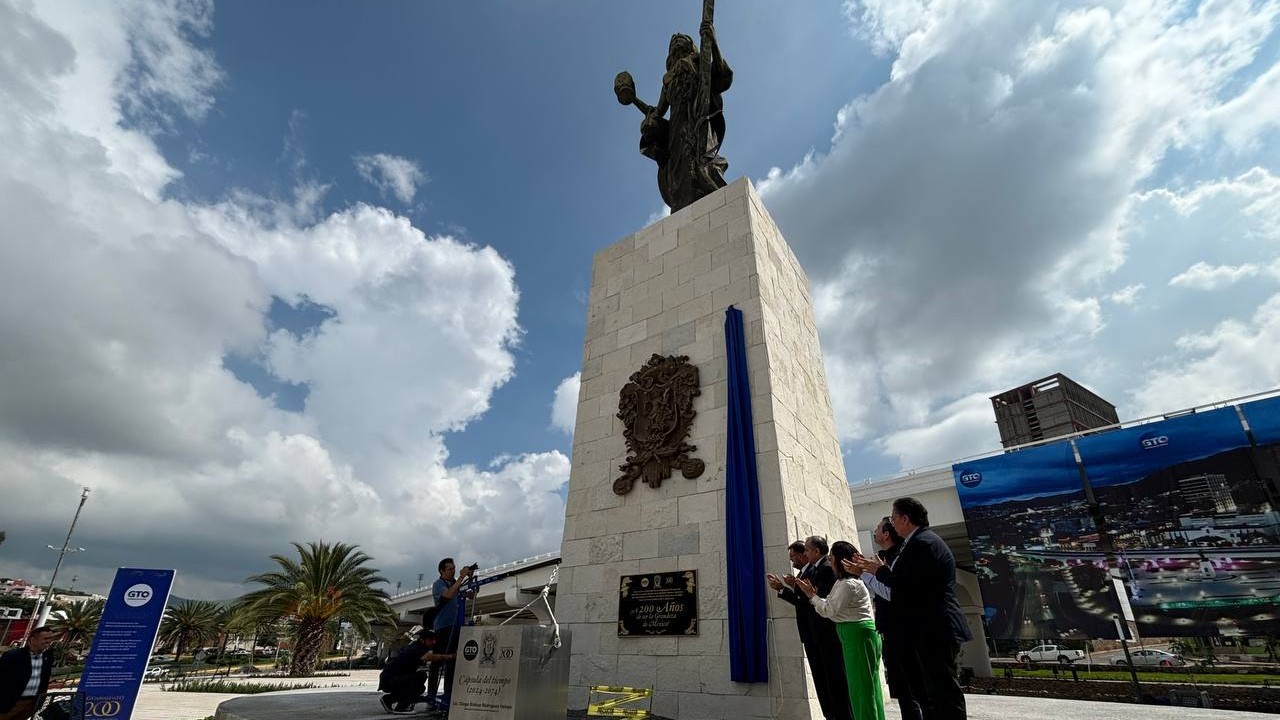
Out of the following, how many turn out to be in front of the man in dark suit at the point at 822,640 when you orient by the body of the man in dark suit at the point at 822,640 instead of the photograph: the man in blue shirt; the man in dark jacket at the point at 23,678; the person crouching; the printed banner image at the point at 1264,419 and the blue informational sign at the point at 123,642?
4

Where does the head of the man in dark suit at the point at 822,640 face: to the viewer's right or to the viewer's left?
to the viewer's left

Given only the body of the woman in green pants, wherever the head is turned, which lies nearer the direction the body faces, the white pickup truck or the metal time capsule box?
the metal time capsule box

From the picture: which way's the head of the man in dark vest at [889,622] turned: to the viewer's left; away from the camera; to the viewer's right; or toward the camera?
to the viewer's left

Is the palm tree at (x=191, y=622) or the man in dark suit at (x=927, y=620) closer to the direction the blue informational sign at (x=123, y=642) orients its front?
the man in dark suit

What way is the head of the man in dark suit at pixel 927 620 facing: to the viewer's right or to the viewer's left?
to the viewer's left

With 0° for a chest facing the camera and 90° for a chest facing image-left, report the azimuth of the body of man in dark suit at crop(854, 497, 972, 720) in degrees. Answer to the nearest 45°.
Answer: approximately 90°

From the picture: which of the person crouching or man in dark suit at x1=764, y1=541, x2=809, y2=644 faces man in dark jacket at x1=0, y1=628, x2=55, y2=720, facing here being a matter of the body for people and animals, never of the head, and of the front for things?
man in dark suit at x1=764, y1=541, x2=809, y2=644

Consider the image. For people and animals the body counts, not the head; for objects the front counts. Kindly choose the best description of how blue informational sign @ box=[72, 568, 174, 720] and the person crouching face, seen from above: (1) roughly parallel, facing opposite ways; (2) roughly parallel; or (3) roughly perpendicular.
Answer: roughly perpendicular

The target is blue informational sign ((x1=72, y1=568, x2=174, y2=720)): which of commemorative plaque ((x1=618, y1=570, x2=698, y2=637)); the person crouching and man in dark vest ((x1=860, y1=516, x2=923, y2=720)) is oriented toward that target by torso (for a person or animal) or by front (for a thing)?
the man in dark vest

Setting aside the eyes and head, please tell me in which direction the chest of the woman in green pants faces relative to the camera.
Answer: to the viewer's left

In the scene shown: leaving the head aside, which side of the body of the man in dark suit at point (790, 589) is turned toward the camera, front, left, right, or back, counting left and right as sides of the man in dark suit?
left
